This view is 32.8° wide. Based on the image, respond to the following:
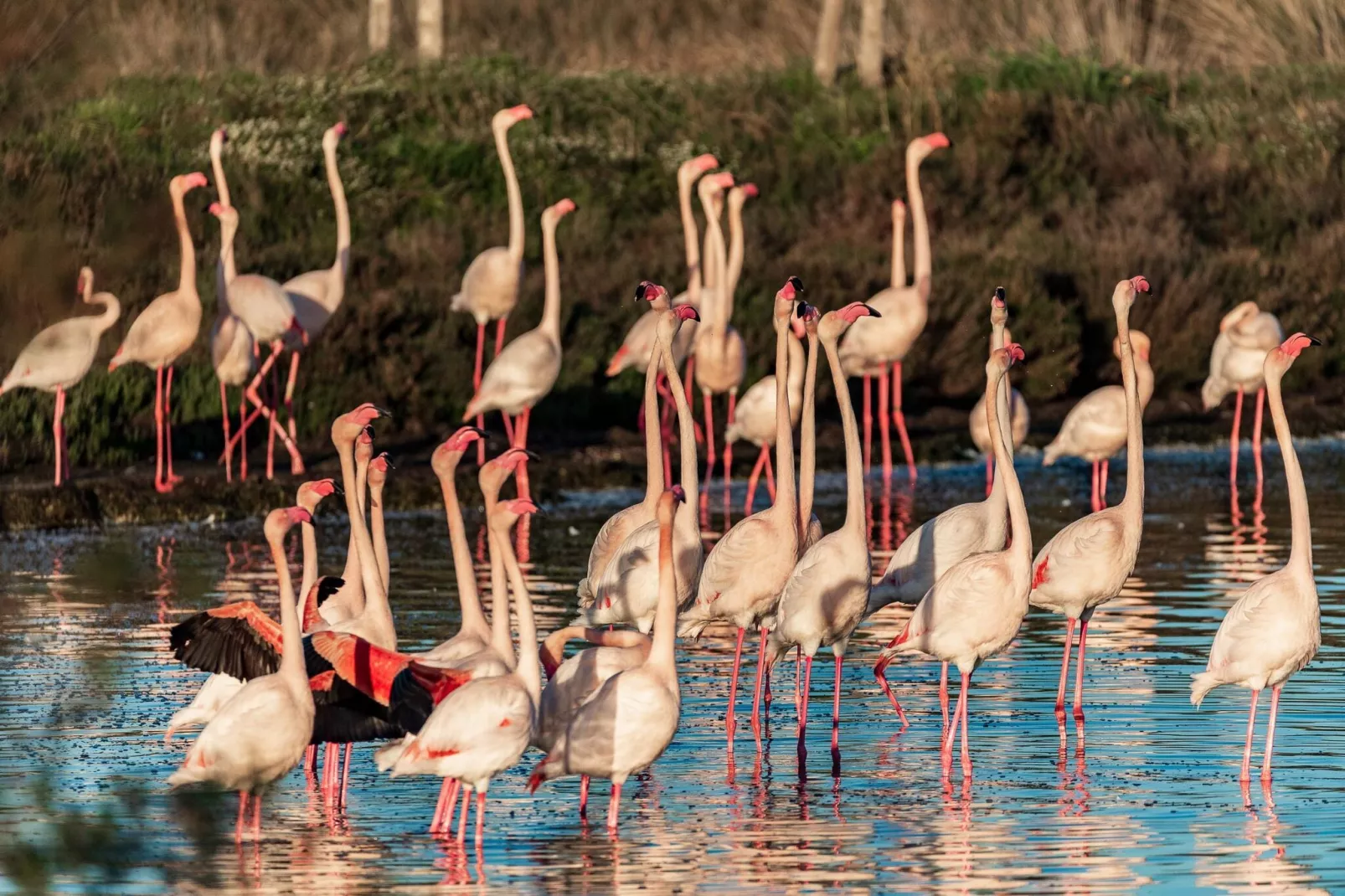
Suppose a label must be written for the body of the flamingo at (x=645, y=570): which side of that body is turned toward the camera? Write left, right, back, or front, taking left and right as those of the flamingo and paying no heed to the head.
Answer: right

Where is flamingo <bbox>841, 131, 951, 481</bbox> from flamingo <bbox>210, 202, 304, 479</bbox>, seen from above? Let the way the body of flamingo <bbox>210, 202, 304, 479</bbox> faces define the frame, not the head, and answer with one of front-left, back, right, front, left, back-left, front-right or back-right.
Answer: back

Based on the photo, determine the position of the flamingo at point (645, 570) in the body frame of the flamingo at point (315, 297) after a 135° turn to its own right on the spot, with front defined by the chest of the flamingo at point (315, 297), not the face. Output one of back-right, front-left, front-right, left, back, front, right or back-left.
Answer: front-left

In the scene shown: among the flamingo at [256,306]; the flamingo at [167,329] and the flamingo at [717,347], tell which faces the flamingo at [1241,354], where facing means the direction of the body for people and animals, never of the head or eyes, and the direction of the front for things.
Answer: the flamingo at [167,329]

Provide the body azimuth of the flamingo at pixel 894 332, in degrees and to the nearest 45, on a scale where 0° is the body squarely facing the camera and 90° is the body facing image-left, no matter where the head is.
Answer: approximately 270°

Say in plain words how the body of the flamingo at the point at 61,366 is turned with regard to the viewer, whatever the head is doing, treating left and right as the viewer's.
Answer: facing to the right of the viewer

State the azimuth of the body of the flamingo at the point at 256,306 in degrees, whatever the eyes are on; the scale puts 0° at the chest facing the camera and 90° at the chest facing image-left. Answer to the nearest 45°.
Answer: approximately 90°

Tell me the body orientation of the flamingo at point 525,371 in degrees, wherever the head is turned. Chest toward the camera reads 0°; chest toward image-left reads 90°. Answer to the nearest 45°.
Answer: approximately 270°

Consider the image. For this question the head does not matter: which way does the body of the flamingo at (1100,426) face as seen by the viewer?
to the viewer's right

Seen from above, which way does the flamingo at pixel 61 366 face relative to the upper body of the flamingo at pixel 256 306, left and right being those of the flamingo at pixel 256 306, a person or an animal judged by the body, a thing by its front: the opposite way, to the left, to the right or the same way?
the opposite way

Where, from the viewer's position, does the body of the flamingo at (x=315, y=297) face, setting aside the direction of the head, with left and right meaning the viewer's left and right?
facing to the right of the viewer

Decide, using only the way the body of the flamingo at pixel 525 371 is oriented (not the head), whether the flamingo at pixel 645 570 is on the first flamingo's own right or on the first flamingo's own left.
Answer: on the first flamingo's own right

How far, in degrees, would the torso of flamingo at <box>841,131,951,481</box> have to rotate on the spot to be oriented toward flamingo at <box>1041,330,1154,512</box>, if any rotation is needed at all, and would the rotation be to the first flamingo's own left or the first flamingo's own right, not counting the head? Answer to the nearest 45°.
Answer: approximately 45° to the first flamingo's own right
